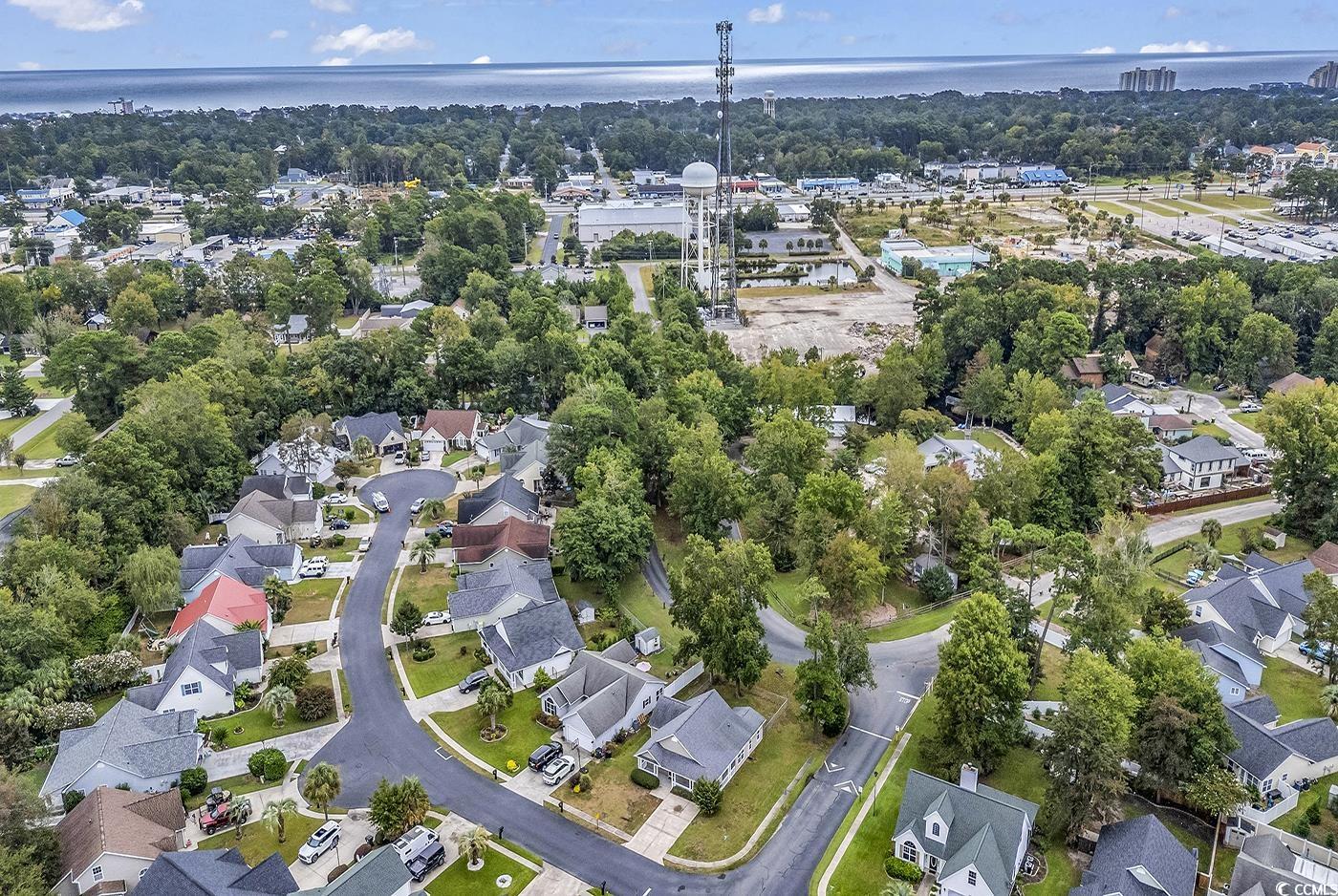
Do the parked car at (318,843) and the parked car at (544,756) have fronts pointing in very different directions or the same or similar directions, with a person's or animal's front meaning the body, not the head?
very different directions

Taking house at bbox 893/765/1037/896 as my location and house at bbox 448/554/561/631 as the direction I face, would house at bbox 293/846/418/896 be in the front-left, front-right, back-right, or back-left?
front-left

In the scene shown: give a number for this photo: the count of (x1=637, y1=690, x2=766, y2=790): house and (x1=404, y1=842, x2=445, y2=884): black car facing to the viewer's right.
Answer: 0

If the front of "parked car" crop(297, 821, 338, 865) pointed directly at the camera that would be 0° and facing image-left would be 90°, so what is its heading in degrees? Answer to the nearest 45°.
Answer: approximately 45°

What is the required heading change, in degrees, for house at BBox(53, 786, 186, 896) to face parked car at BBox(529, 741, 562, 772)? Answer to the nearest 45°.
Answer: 0° — it already faces it

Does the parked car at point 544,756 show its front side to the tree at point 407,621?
no

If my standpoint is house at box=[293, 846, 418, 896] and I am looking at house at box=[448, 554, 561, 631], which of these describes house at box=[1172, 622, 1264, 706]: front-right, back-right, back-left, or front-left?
front-right

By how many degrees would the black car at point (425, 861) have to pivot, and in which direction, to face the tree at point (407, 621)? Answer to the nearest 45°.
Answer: approximately 135° to its right

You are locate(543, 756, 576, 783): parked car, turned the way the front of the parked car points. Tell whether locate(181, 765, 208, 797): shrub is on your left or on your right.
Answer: on your left

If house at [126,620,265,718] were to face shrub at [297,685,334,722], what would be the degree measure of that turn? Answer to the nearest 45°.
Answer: approximately 45° to its right

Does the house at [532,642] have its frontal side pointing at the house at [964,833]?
no

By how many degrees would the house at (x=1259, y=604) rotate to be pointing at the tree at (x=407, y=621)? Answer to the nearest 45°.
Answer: approximately 90° to its right

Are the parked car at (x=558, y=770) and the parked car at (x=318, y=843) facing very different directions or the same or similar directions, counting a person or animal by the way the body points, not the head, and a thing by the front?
very different directions

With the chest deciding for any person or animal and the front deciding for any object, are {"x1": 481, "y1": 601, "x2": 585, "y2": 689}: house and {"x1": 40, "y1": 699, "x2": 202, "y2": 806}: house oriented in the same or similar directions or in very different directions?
very different directions

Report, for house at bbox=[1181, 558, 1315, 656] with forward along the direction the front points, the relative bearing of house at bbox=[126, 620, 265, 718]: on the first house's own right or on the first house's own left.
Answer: on the first house's own right

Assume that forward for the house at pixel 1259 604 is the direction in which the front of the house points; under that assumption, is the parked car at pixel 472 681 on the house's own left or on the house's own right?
on the house's own right

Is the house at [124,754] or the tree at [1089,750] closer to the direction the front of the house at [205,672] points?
the tree

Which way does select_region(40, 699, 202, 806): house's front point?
to the viewer's right

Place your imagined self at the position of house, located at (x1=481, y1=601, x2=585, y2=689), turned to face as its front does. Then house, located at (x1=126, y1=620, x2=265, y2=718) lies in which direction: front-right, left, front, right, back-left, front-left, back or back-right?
front-right
